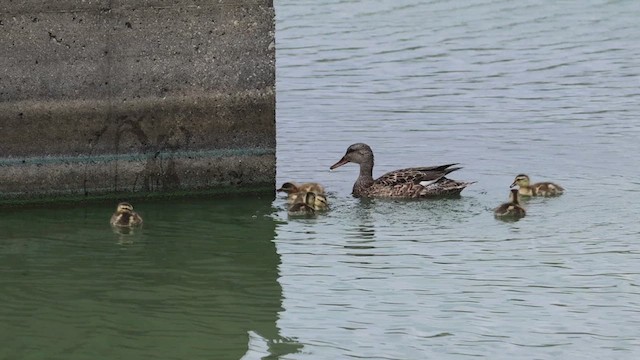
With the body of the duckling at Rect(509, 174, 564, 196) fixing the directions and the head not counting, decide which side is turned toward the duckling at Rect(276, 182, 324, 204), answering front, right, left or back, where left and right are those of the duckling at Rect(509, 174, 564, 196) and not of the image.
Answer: front

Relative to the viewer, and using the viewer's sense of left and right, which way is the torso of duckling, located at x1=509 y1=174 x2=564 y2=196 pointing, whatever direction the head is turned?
facing to the left of the viewer

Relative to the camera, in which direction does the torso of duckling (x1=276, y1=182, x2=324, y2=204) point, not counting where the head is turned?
to the viewer's left

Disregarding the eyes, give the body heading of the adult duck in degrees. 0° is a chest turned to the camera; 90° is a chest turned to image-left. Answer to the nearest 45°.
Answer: approximately 90°

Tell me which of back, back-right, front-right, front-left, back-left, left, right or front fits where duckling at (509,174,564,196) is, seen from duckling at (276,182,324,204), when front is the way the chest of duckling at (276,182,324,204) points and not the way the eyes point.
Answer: back

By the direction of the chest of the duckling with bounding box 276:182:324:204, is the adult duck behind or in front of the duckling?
behind

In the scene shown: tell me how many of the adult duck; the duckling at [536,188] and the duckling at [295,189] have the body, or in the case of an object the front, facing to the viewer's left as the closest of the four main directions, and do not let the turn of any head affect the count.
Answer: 3

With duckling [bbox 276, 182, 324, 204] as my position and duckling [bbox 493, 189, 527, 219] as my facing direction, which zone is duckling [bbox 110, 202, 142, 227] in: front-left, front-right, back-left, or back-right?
back-right
